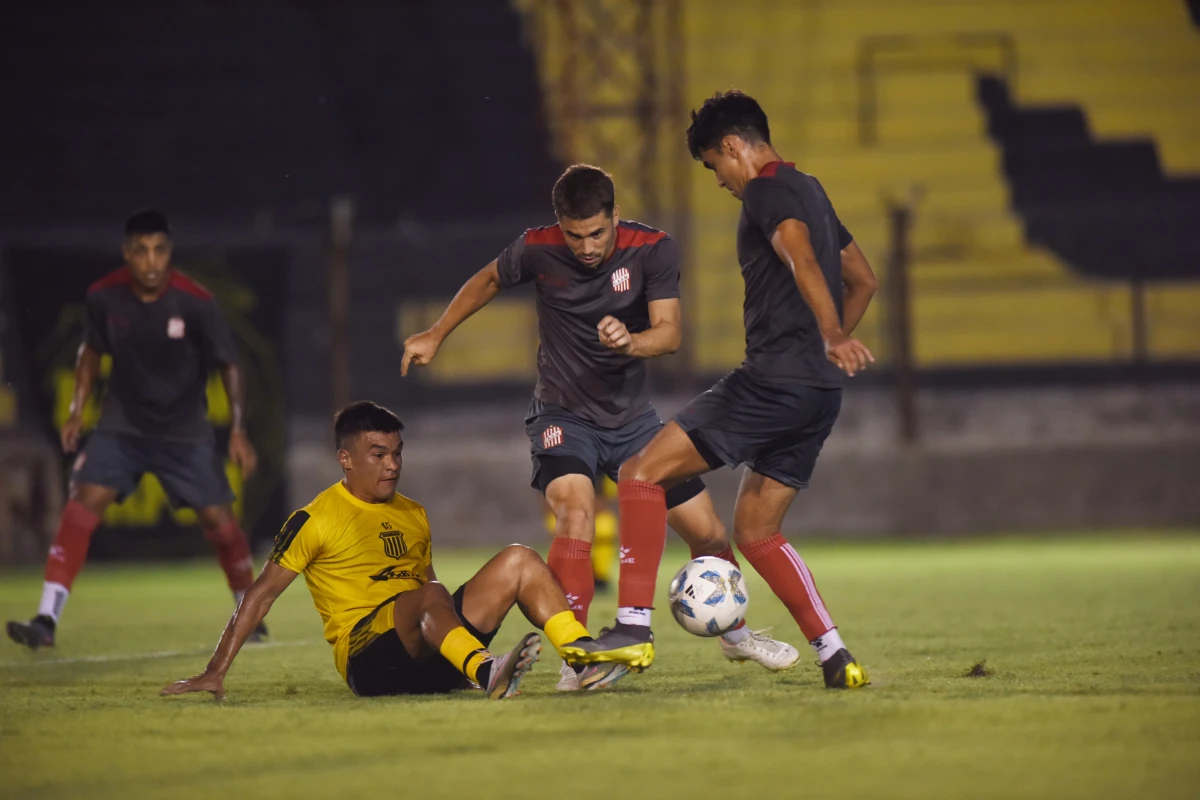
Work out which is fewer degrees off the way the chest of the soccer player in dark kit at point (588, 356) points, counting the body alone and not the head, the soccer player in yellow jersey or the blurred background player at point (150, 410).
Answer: the soccer player in yellow jersey

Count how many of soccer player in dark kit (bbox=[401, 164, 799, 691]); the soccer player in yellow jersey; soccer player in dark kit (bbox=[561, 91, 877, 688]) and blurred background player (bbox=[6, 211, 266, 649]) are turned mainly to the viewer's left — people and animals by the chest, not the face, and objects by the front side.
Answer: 1

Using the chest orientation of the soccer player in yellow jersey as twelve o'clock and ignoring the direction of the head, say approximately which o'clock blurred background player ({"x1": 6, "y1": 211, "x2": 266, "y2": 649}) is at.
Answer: The blurred background player is roughly at 7 o'clock from the soccer player in yellow jersey.

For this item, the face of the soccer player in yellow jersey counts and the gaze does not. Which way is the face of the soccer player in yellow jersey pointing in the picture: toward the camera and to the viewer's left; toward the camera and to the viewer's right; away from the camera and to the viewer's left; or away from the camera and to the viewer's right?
toward the camera and to the viewer's right

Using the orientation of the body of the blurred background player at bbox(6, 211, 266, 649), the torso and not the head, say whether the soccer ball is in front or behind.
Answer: in front

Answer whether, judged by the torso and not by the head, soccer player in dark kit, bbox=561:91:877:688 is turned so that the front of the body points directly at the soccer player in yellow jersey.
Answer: yes

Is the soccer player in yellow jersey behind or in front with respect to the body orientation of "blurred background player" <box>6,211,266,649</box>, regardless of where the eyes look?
in front

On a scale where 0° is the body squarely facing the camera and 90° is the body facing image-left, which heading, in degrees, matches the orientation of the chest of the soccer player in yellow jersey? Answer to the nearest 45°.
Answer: approximately 315°

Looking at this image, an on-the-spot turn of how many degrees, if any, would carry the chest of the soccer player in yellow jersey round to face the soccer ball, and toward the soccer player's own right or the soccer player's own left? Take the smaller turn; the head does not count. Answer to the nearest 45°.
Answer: approximately 45° to the soccer player's own left

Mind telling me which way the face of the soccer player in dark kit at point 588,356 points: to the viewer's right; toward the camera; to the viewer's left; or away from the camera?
toward the camera

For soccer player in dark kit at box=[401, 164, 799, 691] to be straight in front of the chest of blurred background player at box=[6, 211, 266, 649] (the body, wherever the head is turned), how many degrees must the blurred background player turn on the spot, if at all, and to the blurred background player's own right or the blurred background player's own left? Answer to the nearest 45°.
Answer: approximately 45° to the blurred background player's own left

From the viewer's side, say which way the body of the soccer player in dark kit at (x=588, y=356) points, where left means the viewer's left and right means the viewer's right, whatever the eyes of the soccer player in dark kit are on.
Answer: facing the viewer

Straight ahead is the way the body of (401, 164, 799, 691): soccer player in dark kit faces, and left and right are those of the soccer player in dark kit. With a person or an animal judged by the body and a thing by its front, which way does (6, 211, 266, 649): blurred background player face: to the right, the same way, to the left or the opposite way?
the same way

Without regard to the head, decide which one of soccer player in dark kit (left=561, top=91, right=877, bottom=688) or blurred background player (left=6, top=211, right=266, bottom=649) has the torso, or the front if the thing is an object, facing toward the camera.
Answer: the blurred background player

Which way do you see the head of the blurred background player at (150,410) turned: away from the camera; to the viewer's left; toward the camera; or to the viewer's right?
toward the camera

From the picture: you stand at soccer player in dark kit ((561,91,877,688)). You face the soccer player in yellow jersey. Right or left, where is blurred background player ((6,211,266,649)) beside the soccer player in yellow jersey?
right
